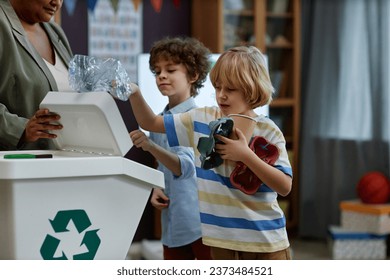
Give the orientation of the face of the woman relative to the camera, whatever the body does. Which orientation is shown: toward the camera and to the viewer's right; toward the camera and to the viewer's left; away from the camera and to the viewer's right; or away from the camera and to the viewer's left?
toward the camera and to the viewer's right

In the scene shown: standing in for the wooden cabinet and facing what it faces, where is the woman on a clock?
The woman is roughly at 2 o'clock from the wooden cabinet.

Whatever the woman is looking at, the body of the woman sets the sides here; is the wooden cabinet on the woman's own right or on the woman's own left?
on the woman's own left

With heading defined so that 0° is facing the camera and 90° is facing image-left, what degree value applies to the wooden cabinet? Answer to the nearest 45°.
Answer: approximately 315°

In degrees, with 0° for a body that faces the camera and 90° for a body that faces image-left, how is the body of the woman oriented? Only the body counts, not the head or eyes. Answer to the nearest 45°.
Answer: approximately 315°

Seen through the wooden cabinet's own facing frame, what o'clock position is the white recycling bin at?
The white recycling bin is roughly at 2 o'clock from the wooden cabinet.
